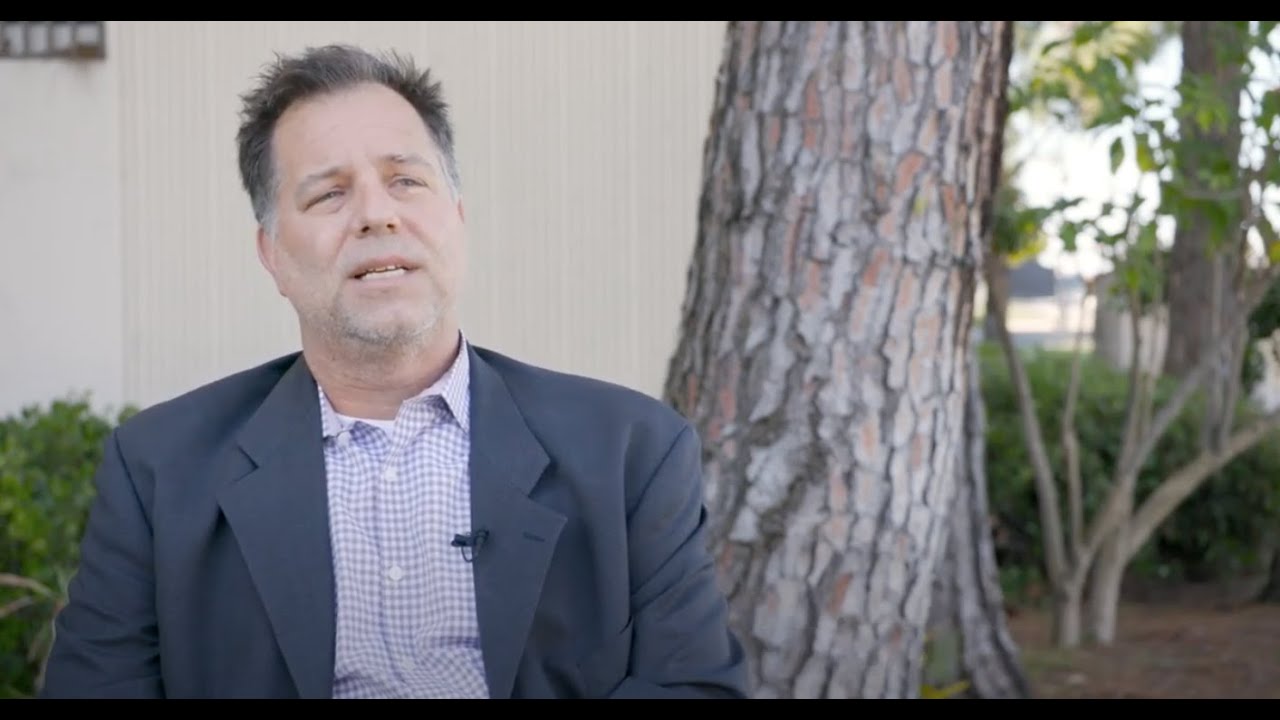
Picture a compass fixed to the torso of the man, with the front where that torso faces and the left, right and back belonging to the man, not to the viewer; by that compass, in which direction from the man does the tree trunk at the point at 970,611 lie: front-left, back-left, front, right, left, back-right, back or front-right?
back-left

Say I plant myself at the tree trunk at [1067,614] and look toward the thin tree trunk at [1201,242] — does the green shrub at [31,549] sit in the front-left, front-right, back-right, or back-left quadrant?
back-left

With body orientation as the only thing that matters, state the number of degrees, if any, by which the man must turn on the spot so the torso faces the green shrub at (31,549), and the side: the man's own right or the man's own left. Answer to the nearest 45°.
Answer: approximately 135° to the man's own right

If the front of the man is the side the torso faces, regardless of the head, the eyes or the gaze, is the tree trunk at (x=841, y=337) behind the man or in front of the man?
behind

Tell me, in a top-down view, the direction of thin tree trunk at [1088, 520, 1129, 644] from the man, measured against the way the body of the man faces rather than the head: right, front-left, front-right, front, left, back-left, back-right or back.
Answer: back-left

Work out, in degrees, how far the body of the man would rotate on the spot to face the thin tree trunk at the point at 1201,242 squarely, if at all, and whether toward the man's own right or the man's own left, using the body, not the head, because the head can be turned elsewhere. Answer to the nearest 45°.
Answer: approximately 135° to the man's own left

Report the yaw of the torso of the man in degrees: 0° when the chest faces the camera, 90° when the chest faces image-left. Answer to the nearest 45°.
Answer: approximately 0°

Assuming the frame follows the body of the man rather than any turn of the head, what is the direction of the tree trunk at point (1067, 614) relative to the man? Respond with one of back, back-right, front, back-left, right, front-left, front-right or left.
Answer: back-left

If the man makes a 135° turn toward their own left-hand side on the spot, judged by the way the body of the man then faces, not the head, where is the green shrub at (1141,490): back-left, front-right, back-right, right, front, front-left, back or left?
front
